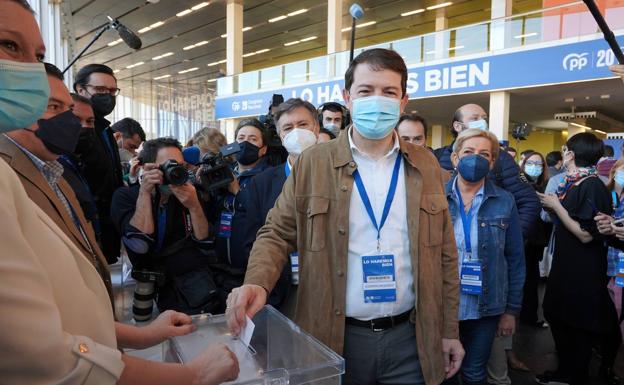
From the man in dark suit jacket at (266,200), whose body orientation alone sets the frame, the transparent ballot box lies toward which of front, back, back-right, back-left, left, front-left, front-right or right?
front

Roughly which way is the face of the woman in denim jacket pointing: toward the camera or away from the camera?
toward the camera

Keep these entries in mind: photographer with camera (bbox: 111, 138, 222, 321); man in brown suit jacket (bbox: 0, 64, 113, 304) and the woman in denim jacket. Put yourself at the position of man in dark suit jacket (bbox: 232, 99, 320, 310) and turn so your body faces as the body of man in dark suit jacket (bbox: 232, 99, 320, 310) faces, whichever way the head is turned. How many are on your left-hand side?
1

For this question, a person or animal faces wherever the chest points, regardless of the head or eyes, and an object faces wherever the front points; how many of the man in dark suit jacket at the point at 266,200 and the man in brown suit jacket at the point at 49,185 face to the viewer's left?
0

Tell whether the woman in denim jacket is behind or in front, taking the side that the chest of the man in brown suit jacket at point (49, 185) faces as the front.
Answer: in front

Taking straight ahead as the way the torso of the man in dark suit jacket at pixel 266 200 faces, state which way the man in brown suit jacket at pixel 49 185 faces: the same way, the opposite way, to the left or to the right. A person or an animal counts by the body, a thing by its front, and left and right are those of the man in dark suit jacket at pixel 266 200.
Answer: to the left

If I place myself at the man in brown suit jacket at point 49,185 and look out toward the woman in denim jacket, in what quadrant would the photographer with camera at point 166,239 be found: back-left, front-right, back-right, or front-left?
front-left

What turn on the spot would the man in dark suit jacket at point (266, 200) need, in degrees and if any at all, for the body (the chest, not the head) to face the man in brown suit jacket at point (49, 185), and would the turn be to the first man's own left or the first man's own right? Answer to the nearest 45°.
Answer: approximately 45° to the first man's own right

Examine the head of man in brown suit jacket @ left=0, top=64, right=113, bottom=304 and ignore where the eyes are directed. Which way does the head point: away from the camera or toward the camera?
toward the camera

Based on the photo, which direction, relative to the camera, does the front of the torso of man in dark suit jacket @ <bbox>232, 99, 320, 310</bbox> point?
toward the camera

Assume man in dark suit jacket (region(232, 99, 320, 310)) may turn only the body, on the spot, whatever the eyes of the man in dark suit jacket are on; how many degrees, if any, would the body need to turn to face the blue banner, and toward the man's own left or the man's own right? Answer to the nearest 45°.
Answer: approximately 135° to the man's own left

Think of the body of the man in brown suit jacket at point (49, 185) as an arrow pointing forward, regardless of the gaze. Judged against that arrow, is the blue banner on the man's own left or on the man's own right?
on the man's own left

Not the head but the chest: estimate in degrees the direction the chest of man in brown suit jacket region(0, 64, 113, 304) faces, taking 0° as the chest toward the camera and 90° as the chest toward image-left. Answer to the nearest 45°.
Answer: approximately 315°

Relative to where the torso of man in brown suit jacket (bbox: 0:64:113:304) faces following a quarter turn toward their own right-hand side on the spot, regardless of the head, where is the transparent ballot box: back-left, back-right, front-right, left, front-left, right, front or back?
left
